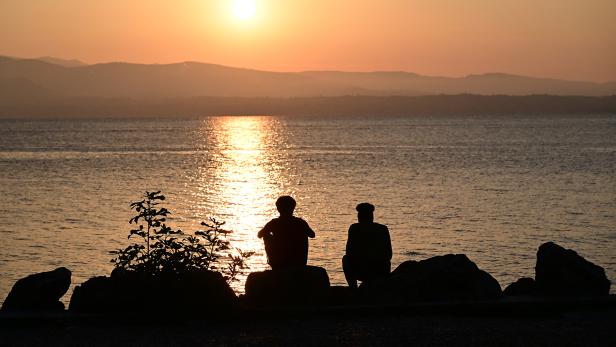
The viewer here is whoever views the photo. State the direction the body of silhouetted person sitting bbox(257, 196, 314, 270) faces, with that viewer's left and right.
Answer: facing away from the viewer

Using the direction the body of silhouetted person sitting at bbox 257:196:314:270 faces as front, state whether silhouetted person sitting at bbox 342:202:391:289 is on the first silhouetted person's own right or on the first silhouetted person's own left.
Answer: on the first silhouetted person's own right

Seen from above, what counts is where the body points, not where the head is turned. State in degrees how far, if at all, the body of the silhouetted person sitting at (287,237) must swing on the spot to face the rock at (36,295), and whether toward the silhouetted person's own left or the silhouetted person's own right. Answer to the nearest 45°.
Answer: approximately 90° to the silhouetted person's own left

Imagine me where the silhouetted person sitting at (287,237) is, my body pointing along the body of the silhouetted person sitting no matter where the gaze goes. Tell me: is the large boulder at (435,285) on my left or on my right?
on my right

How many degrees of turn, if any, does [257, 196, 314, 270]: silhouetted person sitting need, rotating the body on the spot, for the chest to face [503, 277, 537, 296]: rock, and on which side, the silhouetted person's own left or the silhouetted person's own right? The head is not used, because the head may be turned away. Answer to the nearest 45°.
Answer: approximately 90° to the silhouetted person's own right

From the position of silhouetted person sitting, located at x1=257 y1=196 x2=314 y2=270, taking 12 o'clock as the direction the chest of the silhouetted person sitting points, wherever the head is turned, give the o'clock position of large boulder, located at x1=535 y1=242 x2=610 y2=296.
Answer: The large boulder is roughly at 3 o'clock from the silhouetted person sitting.
